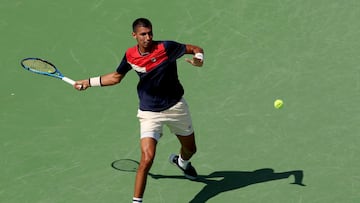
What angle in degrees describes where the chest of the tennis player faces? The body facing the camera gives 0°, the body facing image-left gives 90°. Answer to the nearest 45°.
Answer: approximately 0°
